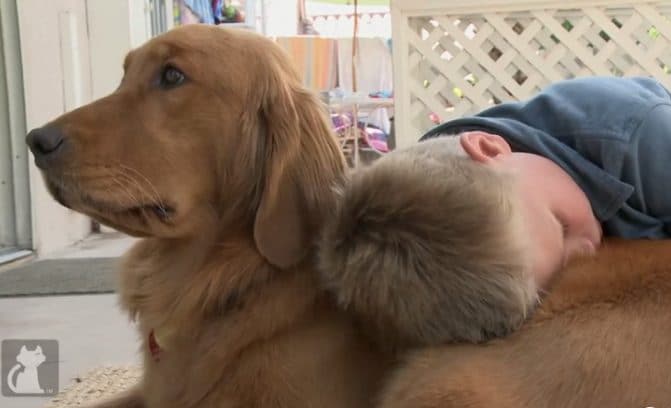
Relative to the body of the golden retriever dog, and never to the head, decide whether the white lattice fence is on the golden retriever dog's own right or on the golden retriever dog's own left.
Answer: on the golden retriever dog's own right

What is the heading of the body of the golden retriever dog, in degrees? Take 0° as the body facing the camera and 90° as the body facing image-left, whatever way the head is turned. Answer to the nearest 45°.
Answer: approximately 90°

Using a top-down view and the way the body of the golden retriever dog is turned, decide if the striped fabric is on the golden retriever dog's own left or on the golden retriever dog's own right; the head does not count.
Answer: on the golden retriever dog's own right
